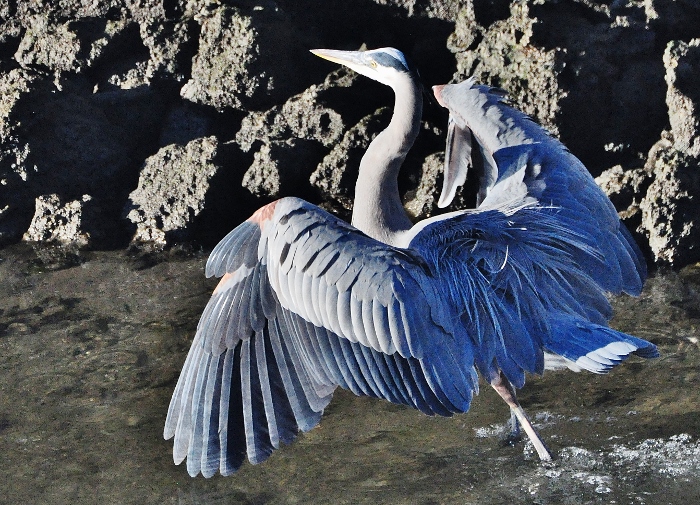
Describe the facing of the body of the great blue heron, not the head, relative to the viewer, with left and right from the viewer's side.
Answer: facing away from the viewer and to the left of the viewer
